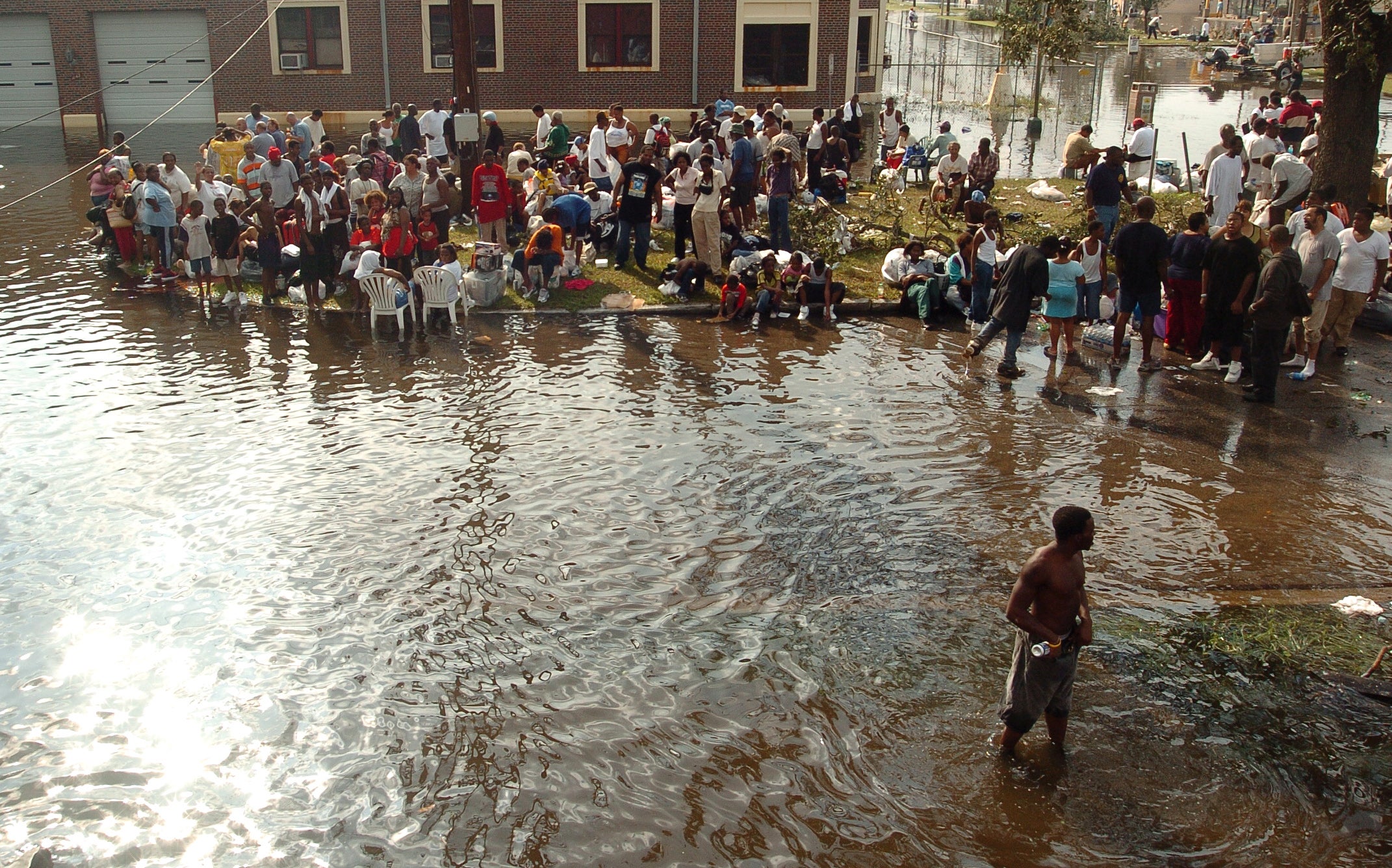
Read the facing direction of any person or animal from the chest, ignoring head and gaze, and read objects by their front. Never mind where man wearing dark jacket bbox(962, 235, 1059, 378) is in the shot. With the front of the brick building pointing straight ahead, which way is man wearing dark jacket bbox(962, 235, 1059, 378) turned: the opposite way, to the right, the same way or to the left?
to the left

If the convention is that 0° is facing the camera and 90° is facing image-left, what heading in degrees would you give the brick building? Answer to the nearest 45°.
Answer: approximately 0°

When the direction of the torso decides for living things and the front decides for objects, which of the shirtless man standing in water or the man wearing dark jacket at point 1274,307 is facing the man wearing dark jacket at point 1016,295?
the man wearing dark jacket at point 1274,307

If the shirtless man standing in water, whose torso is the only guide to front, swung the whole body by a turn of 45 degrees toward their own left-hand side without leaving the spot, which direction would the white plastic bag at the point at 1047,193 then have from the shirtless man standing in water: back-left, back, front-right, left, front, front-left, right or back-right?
left

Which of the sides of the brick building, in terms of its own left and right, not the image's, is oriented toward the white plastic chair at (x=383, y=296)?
front
